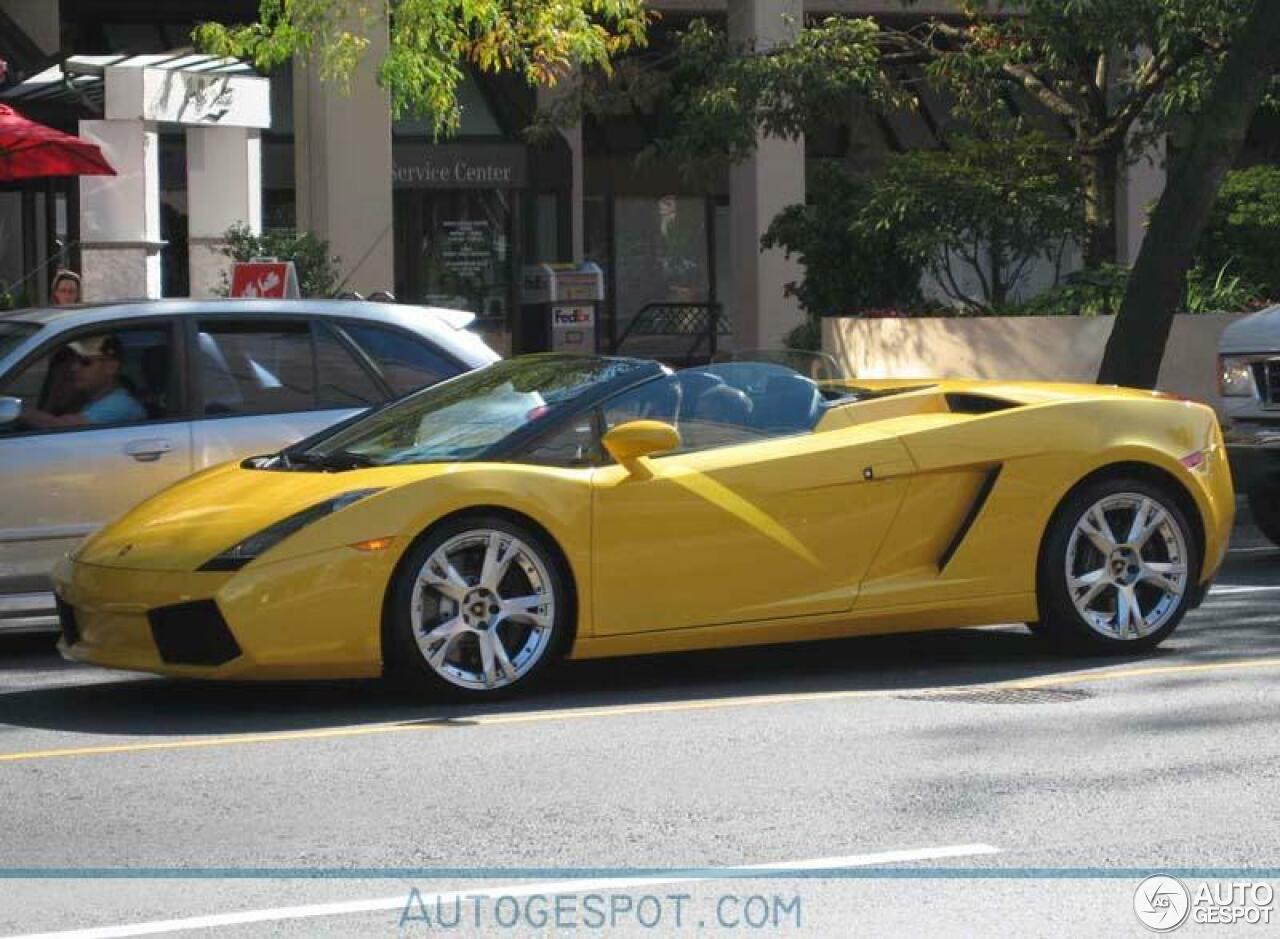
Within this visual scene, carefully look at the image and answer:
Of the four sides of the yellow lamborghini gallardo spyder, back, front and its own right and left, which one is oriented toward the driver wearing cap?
right

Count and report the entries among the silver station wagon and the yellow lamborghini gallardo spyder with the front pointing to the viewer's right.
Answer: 0

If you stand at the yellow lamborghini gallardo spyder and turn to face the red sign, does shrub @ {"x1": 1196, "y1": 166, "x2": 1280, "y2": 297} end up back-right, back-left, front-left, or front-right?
front-right

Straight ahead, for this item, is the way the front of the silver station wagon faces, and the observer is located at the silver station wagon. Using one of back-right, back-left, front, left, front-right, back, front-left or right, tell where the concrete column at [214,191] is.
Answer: right

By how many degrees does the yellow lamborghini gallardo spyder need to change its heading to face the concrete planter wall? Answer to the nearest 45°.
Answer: approximately 135° to its right

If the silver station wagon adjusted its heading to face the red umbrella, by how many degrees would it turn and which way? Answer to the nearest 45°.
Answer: approximately 90° to its right

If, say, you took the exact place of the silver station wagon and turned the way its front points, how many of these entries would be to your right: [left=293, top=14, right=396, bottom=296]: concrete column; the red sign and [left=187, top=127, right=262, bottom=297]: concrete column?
3

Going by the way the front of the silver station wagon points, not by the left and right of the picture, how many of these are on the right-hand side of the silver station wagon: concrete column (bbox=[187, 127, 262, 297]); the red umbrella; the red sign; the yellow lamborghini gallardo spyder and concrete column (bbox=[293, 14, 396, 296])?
4

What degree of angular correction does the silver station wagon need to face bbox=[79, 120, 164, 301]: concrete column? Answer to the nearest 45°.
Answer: approximately 90° to its right

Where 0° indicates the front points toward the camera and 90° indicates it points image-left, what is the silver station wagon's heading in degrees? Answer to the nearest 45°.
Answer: approximately 90°

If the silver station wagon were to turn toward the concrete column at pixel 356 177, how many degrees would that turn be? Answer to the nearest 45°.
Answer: approximately 90° to its right

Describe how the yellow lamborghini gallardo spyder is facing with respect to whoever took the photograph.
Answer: facing the viewer and to the left of the viewer

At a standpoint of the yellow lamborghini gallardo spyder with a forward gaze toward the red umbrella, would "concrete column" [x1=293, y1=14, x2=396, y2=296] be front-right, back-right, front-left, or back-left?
front-right

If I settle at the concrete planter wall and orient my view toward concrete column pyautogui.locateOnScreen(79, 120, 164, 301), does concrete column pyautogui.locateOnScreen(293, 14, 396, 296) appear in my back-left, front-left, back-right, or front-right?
front-right

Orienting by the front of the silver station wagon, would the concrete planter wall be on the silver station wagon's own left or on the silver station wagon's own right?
on the silver station wagon's own right

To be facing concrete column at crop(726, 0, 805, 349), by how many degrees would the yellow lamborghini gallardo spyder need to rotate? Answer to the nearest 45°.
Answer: approximately 135° to its right

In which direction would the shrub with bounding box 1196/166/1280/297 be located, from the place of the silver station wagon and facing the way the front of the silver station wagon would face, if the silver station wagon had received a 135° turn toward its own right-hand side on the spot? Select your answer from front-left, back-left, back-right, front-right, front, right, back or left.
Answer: front

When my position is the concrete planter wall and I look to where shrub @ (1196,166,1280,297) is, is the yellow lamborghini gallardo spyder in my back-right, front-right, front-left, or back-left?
back-right

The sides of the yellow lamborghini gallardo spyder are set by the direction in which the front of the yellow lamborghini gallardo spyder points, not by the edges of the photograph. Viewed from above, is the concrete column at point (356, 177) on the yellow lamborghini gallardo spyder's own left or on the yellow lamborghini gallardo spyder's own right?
on the yellow lamborghini gallardo spyder's own right
